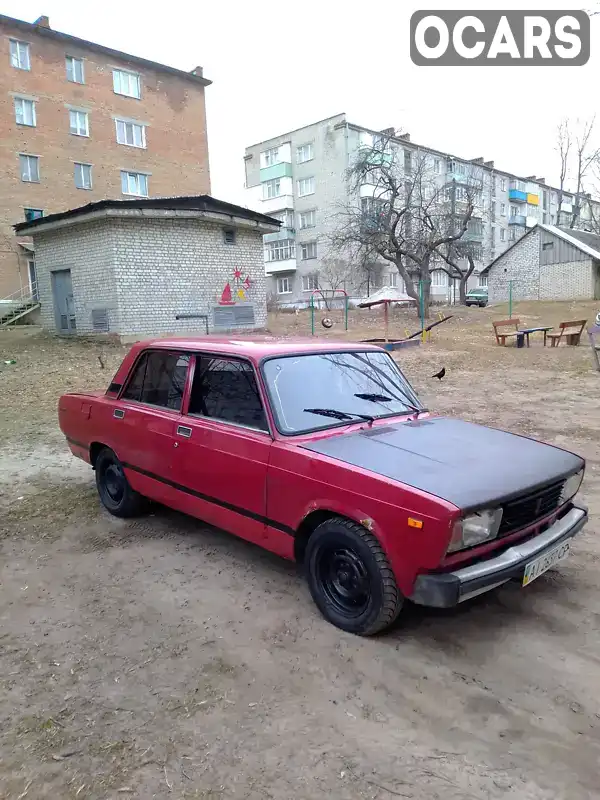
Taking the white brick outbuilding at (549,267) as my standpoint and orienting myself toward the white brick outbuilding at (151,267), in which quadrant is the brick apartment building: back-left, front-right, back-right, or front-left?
front-right

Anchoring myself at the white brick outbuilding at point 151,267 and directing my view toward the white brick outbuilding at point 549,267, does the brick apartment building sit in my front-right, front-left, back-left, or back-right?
front-left

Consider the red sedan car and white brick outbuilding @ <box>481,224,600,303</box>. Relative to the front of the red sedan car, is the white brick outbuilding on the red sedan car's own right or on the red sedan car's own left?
on the red sedan car's own left

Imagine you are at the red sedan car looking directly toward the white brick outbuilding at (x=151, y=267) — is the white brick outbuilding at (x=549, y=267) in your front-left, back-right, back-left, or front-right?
front-right

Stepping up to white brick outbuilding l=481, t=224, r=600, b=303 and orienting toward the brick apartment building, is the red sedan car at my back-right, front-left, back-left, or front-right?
front-left

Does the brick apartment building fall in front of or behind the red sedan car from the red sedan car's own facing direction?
behind

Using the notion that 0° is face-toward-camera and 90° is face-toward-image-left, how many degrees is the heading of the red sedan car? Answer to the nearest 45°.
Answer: approximately 315°

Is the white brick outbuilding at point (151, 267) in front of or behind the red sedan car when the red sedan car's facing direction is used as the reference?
behind
